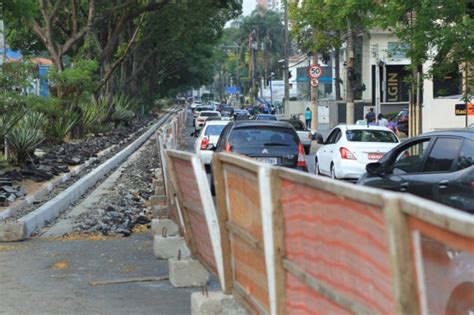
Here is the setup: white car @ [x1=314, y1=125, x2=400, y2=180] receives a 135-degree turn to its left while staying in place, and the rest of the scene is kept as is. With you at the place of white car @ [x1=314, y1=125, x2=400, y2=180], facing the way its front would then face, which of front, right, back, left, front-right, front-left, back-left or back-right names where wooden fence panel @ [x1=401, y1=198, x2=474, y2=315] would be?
front

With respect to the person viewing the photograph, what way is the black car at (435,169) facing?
facing away from the viewer and to the left of the viewer

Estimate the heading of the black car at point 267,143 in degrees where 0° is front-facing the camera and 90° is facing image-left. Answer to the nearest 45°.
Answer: approximately 180°

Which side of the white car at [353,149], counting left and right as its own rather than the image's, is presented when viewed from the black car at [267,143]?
left

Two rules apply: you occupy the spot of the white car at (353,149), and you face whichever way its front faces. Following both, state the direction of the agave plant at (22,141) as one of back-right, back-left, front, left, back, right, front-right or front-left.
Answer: front-left

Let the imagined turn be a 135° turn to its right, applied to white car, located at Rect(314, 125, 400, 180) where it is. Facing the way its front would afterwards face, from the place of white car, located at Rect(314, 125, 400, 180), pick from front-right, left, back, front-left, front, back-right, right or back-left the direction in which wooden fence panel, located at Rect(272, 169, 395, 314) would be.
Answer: right

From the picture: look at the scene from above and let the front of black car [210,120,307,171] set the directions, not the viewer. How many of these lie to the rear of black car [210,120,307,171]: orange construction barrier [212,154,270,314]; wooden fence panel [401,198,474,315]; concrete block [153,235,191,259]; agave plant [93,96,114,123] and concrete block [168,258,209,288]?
4

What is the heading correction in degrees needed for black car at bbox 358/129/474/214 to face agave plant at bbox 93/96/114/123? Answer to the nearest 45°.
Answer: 0° — it already faces it

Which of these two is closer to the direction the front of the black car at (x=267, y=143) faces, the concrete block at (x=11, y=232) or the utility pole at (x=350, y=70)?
the utility pole

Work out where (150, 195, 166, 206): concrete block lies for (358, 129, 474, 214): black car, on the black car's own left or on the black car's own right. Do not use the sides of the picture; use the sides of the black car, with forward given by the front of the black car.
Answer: on the black car's own left

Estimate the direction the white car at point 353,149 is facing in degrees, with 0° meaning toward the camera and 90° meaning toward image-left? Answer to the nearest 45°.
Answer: approximately 135°
